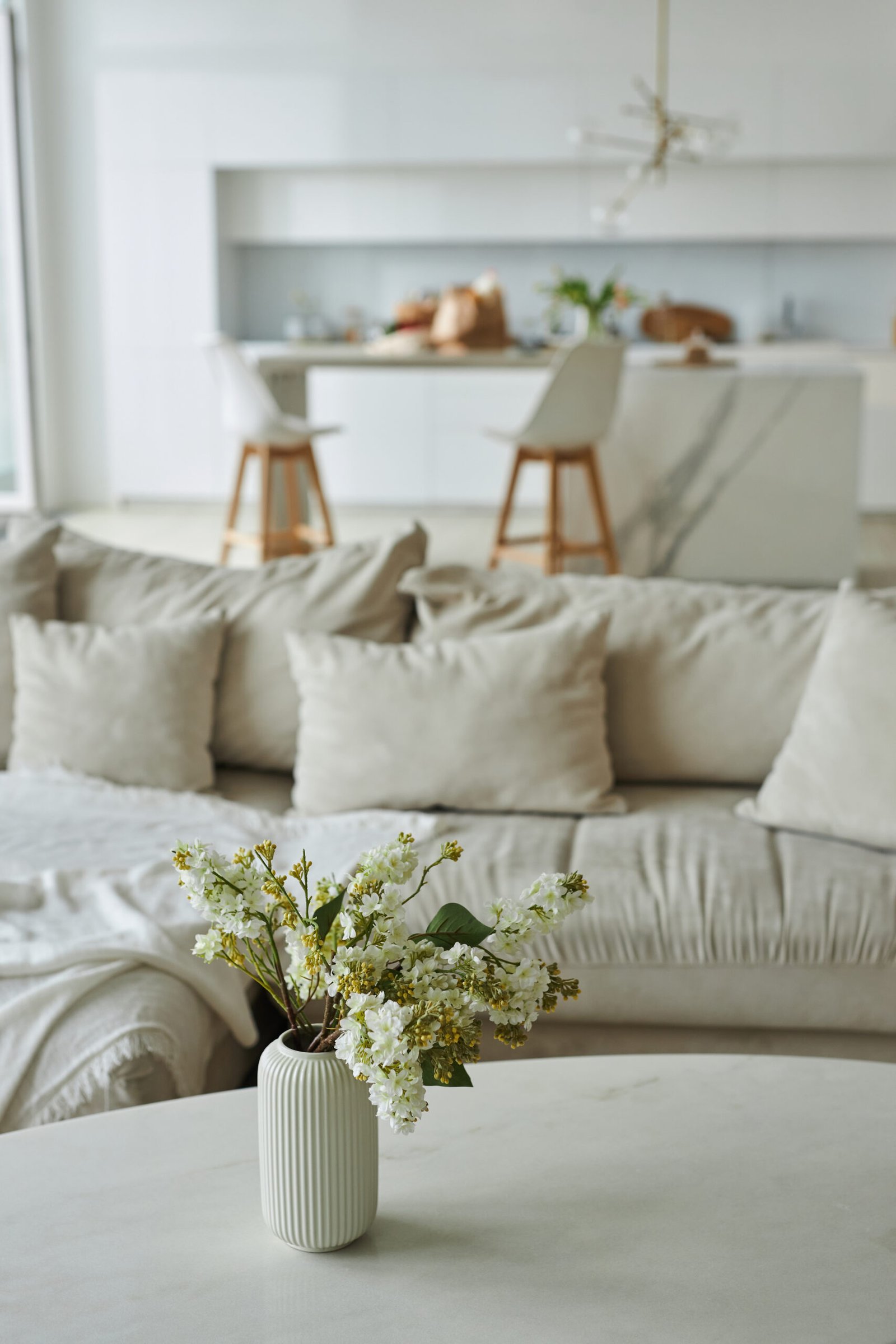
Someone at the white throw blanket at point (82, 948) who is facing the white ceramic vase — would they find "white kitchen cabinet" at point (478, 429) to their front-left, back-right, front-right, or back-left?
back-left

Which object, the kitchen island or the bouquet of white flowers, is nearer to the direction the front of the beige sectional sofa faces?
the bouquet of white flowers

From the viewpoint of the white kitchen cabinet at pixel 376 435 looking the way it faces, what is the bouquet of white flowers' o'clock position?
The bouquet of white flowers is roughly at 12 o'clock from the white kitchen cabinet.

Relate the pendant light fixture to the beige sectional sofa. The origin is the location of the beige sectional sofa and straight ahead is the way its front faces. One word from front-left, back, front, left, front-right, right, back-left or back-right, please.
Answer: back

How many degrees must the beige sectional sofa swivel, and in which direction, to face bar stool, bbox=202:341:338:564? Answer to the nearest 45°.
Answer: approximately 180°

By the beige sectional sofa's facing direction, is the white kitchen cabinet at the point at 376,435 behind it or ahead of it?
behind

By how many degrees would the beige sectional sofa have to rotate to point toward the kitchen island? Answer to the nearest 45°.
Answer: approximately 180°

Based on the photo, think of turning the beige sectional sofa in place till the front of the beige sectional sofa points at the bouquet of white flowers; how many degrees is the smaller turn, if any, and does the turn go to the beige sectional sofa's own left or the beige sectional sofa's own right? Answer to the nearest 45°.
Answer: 0° — it already faces it

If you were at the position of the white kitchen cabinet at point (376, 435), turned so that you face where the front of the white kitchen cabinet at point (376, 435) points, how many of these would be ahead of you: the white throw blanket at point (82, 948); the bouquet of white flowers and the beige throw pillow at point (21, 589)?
3

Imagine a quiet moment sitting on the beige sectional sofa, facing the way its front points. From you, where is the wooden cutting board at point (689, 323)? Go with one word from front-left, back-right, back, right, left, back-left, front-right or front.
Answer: back

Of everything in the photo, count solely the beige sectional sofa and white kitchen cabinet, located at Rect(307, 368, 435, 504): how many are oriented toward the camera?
2

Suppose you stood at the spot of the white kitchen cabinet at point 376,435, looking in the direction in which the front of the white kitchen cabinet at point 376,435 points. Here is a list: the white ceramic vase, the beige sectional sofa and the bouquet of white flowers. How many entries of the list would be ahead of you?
3

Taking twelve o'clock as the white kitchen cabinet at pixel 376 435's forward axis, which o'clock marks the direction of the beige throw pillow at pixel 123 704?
The beige throw pillow is roughly at 12 o'clock from the white kitchen cabinet.
